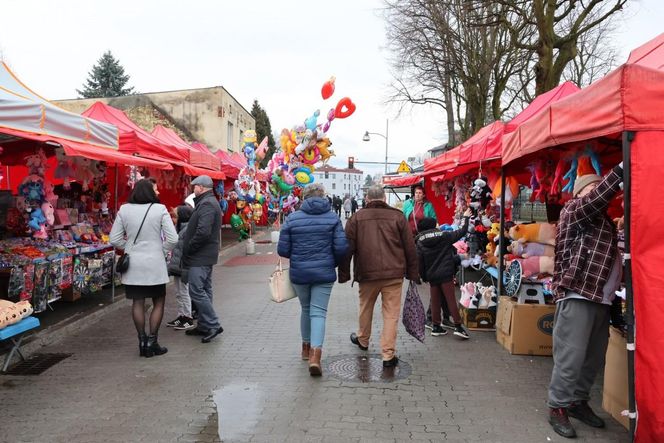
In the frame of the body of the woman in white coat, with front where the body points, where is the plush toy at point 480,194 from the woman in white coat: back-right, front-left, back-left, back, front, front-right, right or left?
right

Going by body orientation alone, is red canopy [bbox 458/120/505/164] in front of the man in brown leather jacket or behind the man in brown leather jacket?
in front

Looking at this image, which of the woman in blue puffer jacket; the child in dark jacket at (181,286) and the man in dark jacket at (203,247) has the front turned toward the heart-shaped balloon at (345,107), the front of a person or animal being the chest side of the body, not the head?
the woman in blue puffer jacket

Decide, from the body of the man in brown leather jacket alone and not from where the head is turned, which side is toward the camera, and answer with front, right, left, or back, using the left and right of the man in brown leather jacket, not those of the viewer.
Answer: back

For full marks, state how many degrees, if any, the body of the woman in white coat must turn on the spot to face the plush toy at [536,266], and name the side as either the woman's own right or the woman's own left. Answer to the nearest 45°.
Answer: approximately 90° to the woman's own right

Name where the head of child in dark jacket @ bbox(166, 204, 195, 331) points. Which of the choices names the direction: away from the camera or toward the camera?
away from the camera

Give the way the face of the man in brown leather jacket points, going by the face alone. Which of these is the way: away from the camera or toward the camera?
away from the camera

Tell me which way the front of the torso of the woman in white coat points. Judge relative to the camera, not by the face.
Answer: away from the camera

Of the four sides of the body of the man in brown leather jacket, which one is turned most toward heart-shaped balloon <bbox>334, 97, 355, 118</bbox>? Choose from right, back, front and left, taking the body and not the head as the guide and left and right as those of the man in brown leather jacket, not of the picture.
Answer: front
